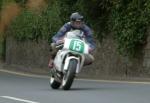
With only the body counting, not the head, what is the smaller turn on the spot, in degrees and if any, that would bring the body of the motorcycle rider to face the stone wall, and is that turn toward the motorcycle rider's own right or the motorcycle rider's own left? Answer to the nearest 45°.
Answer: approximately 180°

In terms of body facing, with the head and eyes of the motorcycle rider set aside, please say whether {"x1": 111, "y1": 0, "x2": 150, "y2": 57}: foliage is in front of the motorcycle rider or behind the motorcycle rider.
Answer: behind

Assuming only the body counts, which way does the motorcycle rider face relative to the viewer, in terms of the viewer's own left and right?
facing the viewer
